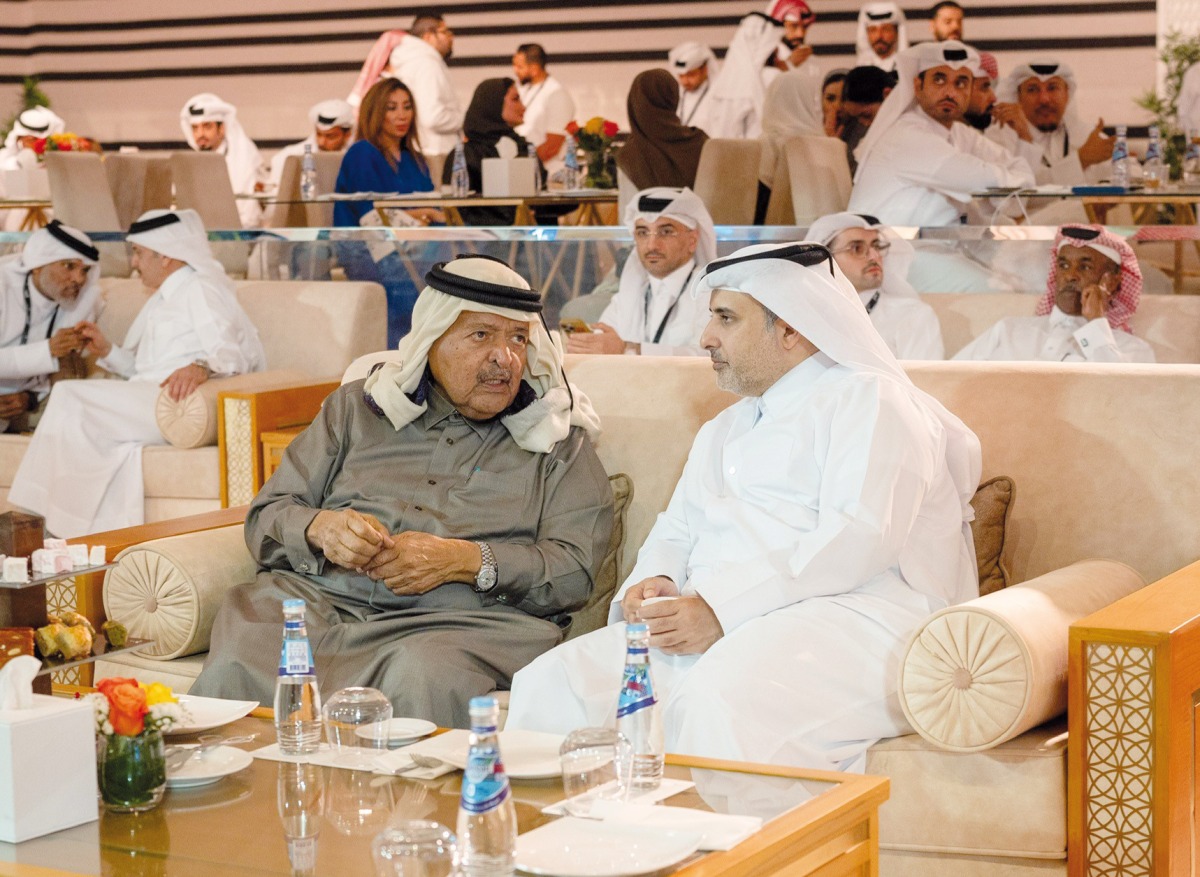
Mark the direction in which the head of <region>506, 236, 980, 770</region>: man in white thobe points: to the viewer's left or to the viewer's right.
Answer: to the viewer's left

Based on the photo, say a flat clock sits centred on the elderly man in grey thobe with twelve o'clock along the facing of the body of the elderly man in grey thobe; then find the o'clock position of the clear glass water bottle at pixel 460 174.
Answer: The clear glass water bottle is roughly at 6 o'clock from the elderly man in grey thobe.

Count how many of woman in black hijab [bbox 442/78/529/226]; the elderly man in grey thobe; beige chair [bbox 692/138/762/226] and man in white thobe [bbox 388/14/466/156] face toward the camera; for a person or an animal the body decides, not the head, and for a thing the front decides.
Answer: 1

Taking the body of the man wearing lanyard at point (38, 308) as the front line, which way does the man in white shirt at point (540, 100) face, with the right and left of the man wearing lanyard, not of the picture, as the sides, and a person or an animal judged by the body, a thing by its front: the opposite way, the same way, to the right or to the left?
to the right

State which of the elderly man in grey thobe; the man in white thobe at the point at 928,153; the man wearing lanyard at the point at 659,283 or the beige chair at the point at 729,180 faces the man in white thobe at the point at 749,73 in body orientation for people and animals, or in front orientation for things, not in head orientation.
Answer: the beige chair

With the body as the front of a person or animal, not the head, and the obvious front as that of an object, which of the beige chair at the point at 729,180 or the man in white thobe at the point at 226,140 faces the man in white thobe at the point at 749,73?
the beige chair

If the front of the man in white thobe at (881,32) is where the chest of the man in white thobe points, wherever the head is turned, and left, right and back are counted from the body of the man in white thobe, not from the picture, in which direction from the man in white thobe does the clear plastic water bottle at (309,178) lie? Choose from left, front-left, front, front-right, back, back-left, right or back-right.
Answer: front-right

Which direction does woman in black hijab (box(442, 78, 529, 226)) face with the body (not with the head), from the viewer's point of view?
to the viewer's right

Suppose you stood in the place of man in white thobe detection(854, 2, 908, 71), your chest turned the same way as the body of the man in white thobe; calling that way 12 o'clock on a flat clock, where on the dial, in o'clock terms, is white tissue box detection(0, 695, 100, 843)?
The white tissue box is roughly at 12 o'clock from the man in white thobe.

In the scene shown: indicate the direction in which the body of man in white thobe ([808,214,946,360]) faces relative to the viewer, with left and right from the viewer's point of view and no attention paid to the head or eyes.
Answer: facing the viewer and to the left of the viewer

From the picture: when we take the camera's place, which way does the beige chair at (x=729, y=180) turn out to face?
facing away from the viewer

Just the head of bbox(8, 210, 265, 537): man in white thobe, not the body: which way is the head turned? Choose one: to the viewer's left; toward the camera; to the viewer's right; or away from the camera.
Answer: to the viewer's left

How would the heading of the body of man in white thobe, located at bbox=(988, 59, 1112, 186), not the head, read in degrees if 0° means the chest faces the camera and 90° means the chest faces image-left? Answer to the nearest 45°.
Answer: approximately 0°

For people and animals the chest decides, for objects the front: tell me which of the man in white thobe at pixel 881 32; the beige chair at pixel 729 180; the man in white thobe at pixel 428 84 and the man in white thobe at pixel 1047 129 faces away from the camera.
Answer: the beige chair

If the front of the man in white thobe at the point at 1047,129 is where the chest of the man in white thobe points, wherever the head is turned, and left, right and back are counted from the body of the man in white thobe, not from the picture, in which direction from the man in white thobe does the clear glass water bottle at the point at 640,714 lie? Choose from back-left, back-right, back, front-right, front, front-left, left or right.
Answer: front

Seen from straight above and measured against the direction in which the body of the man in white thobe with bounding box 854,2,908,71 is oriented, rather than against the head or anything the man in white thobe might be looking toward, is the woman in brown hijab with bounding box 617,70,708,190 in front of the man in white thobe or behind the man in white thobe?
in front

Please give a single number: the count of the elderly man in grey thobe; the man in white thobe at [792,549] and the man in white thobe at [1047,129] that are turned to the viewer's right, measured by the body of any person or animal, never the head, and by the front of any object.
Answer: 0
